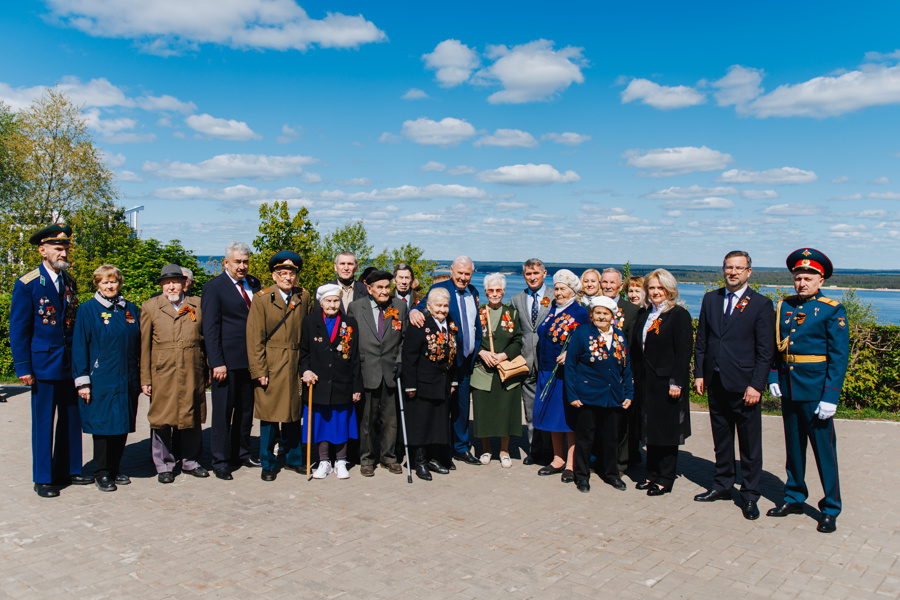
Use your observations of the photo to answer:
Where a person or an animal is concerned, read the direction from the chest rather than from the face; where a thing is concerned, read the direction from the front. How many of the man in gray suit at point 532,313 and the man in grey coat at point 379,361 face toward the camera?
2

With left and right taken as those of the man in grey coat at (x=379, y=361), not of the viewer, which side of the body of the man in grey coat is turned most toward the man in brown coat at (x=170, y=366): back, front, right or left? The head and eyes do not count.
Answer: right

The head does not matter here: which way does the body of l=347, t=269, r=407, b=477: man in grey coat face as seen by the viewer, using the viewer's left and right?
facing the viewer

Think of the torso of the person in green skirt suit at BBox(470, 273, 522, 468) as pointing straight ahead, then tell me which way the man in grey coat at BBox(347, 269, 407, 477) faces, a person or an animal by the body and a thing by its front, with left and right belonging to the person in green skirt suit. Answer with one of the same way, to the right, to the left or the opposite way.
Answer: the same way

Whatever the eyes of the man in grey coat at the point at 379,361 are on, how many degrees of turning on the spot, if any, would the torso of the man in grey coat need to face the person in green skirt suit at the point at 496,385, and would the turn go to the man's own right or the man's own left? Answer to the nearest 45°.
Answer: approximately 90° to the man's own left

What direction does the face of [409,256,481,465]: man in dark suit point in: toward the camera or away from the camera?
toward the camera

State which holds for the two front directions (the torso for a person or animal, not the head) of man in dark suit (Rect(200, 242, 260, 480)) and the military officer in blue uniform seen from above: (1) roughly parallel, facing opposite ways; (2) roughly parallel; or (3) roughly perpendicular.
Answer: roughly parallel

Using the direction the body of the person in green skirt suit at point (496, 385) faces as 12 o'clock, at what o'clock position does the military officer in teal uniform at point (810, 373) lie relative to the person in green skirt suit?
The military officer in teal uniform is roughly at 10 o'clock from the person in green skirt suit.

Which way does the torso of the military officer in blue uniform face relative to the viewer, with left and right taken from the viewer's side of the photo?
facing the viewer and to the right of the viewer

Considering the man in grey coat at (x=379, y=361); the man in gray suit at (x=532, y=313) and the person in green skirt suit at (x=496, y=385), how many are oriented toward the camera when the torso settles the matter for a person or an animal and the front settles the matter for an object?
3

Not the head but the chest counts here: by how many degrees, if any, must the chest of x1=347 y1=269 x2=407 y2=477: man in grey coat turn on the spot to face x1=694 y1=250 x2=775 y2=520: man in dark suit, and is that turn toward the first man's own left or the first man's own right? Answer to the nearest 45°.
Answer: approximately 45° to the first man's own left

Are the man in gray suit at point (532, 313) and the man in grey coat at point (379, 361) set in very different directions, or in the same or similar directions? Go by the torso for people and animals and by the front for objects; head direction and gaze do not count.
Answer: same or similar directions
